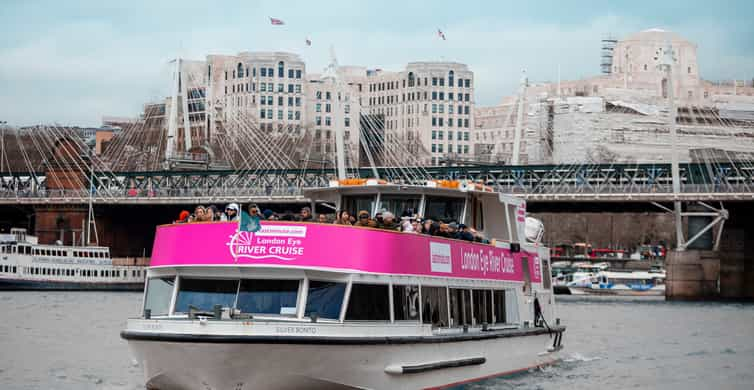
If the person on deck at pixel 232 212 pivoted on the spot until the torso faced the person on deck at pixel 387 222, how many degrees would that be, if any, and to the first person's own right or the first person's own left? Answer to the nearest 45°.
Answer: approximately 135° to the first person's own left

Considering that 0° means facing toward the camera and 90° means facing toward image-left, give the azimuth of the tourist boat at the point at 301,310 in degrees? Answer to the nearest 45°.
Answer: approximately 45°

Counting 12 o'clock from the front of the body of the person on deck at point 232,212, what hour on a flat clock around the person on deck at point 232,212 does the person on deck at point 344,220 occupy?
the person on deck at point 344,220 is roughly at 8 o'clock from the person on deck at point 232,212.
